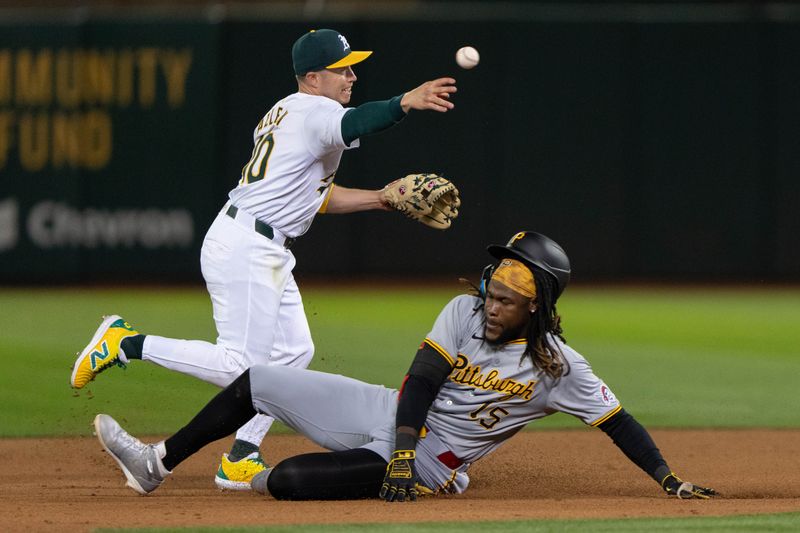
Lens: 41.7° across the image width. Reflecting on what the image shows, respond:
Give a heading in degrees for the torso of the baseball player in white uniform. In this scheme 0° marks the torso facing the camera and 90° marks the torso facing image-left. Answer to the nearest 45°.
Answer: approximately 270°

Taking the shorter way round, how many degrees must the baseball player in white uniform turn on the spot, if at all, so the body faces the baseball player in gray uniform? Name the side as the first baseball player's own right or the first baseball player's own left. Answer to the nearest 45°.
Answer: approximately 45° to the first baseball player's own right

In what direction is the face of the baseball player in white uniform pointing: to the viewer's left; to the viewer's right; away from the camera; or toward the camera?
to the viewer's right
